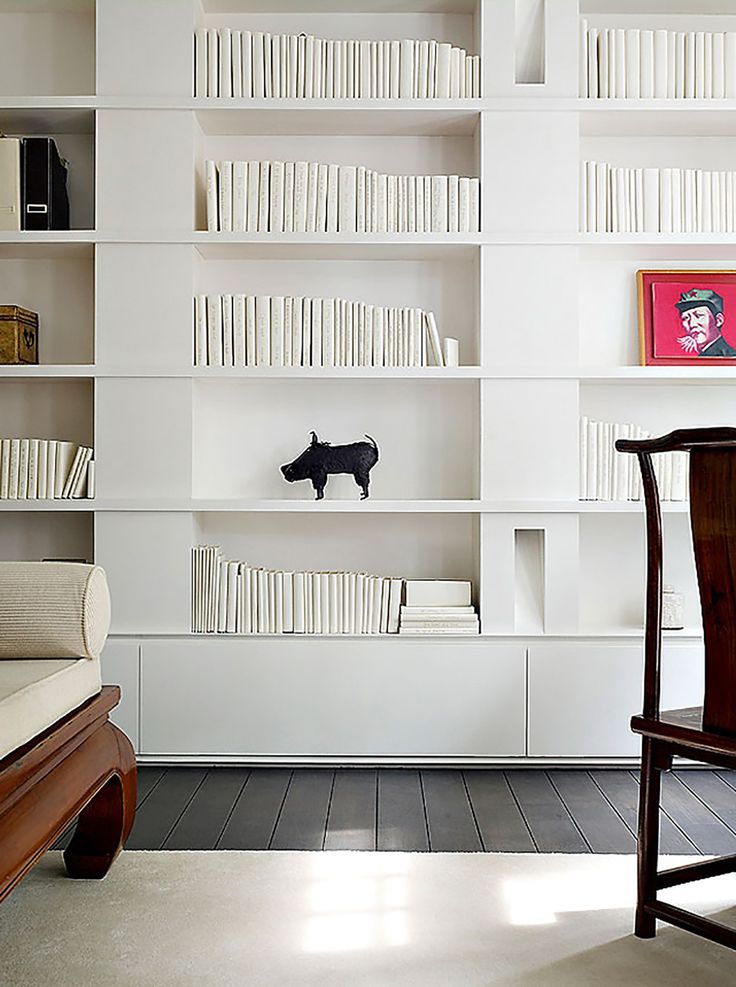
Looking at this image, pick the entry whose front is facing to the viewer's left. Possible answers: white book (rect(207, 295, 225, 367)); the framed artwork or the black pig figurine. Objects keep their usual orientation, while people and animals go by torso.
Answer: the black pig figurine

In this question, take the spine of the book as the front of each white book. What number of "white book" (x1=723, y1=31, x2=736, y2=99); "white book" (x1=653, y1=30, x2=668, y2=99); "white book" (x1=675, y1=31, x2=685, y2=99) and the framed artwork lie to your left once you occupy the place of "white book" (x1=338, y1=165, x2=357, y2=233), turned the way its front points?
4

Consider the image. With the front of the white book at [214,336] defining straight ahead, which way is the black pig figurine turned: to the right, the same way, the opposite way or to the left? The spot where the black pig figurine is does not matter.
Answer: to the right

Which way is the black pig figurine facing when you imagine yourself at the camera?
facing to the left of the viewer

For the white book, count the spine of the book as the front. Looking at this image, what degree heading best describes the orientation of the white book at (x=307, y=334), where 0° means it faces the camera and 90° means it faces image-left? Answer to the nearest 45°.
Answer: approximately 0°

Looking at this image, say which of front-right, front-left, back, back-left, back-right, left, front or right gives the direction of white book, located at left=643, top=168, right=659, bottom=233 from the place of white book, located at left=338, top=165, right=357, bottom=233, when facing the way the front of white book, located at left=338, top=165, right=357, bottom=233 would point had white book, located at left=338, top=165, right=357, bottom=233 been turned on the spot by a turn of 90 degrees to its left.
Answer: front

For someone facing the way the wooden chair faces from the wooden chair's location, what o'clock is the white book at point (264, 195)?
The white book is roughly at 9 o'clock from the wooden chair.
